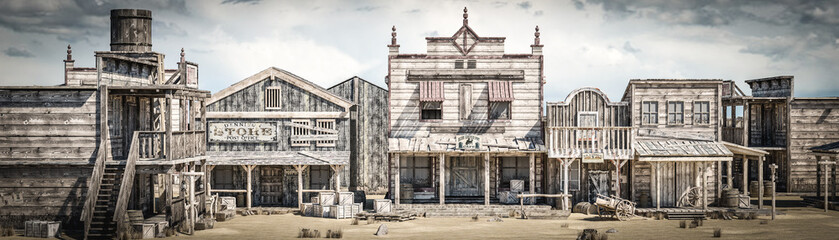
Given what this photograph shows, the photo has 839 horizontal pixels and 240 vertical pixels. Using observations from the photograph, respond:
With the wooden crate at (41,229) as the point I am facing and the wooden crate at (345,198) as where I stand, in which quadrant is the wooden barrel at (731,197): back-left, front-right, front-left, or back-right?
back-left

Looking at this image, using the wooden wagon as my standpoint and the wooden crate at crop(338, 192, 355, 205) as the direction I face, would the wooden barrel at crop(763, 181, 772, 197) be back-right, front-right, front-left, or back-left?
back-right

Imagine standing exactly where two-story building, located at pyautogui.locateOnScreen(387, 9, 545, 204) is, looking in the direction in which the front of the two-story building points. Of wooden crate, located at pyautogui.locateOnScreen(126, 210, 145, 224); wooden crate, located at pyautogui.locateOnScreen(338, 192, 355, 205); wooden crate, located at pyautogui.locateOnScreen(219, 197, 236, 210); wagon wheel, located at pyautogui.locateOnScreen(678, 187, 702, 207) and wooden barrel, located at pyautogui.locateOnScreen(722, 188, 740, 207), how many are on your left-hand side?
2

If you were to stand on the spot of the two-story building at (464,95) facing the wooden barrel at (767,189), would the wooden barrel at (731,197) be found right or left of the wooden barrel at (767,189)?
right

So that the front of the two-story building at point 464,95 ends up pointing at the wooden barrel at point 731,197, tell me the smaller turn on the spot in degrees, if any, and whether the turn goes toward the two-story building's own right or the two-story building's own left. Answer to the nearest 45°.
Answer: approximately 90° to the two-story building's own left

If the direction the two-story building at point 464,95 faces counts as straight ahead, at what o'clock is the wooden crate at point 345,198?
The wooden crate is roughly at 2 o'clock from the two-story building.

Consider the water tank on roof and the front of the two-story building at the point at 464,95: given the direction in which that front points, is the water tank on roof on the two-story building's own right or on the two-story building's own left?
on the two-story building's own right

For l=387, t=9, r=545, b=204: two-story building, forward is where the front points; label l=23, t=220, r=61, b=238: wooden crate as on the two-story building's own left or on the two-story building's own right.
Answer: on the two-story building's own right

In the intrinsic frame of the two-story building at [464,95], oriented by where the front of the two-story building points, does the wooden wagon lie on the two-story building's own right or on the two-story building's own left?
on the two-story building's own left

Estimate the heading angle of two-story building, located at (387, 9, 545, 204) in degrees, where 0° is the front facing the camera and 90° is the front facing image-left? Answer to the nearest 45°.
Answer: approximately 0°

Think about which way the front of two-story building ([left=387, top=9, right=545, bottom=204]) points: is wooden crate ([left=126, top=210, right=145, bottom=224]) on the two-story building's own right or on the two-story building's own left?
on the two-story building's own right

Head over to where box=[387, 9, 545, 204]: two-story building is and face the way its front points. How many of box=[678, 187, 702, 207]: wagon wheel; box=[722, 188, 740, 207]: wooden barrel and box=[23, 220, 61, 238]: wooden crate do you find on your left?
2
